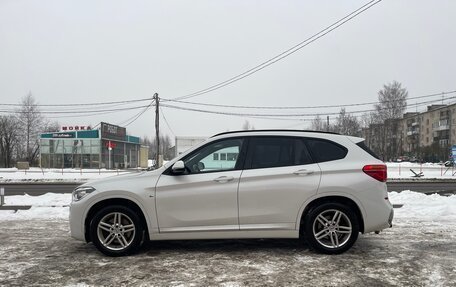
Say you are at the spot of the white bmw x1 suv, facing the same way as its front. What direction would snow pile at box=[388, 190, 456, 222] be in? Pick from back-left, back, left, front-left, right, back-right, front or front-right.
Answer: back-right

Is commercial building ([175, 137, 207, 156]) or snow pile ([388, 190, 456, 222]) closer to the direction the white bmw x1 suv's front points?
the commercial building

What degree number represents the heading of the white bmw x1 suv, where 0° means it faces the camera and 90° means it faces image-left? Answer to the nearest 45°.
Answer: approximately 90°

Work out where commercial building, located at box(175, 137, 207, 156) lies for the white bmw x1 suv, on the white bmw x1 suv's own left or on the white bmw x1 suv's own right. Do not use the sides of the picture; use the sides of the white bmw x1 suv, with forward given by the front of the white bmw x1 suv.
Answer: on the white bmw x1 suv's own right
